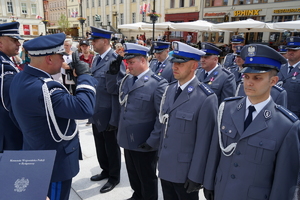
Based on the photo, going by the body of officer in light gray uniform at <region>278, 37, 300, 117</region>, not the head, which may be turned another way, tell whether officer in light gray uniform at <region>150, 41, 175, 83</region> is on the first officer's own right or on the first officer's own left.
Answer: on the first officer's own right

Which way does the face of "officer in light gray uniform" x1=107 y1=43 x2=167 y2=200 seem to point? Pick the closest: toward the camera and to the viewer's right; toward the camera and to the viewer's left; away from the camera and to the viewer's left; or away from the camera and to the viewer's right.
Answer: toward the camera and to the viewer's left

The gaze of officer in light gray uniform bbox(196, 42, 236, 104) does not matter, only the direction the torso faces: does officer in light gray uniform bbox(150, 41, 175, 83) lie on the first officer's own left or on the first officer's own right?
on the first officer's own right

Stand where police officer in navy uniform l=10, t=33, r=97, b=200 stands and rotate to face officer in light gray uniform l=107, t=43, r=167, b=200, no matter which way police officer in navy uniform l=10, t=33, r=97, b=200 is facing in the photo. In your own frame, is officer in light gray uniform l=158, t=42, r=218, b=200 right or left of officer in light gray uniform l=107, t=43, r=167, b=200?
right

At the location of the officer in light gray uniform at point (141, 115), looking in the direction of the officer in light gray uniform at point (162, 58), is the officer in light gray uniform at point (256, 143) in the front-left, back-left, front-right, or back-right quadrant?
back-right

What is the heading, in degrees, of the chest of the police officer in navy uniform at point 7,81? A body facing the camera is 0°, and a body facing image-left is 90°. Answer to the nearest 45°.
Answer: approximately 270°

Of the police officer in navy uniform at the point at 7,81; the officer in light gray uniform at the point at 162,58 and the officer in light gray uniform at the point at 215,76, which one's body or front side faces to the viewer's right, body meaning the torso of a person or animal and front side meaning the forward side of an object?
the police officer in navy uniform

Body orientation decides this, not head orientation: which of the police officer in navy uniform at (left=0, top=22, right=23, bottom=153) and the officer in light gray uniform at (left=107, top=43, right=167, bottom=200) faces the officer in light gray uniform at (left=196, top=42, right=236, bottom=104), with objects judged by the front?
the police officer in navy uniform
